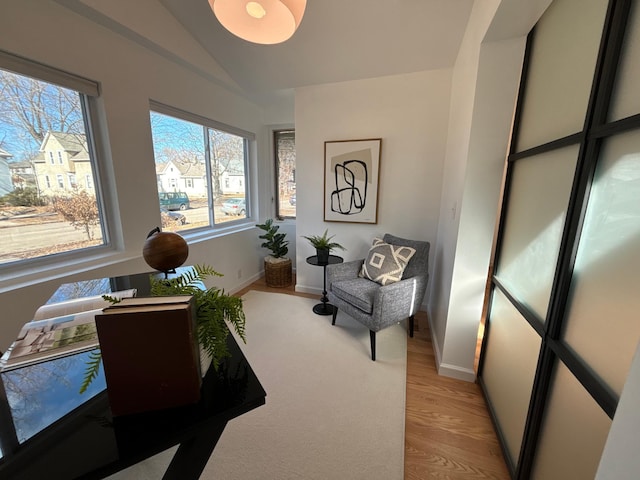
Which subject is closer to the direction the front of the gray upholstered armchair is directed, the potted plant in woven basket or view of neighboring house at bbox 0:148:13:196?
the view of neighboring house

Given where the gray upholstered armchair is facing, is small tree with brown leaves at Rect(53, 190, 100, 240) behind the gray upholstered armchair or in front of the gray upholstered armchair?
in front

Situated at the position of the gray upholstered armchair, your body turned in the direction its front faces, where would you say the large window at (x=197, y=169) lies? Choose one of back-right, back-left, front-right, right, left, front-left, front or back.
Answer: front-right

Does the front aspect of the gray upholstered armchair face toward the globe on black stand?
yes

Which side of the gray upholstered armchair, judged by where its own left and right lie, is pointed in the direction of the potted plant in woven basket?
right

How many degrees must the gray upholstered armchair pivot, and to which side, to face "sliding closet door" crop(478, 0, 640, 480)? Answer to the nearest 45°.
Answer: approximately 90° to its left

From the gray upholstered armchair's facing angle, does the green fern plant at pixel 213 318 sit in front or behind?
in front

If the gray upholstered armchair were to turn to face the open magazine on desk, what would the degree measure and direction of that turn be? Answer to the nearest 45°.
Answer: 0° — it already faces it

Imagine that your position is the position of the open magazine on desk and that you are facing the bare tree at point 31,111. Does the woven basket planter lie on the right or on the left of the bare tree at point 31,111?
right

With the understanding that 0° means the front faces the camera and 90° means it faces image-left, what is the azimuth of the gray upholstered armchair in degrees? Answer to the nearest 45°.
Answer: approximately 45°

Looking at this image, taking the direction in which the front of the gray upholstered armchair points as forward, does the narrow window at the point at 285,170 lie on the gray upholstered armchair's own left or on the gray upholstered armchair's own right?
on the gray upholstered armchair's own right

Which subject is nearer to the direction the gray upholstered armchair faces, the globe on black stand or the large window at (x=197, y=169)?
the globe on black stand

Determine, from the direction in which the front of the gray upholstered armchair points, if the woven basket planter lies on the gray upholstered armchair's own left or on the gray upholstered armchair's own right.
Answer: on the gray upholstered armchair's own right
